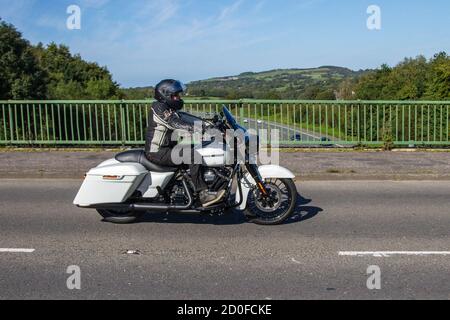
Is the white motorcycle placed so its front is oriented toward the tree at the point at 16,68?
no

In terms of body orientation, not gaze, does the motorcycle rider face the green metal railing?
no

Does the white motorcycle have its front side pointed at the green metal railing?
no

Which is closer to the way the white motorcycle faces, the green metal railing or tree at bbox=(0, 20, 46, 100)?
the green metal railing

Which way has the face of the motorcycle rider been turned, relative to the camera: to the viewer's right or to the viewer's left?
to the viewer's right

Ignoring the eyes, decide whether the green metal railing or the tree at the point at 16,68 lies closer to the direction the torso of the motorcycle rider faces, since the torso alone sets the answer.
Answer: the green metal railing

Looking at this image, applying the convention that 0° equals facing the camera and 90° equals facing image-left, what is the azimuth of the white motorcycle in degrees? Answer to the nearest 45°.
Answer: approximately 270°

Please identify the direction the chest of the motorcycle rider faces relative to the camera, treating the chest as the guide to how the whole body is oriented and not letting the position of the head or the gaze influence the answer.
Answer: to the viewer's right
